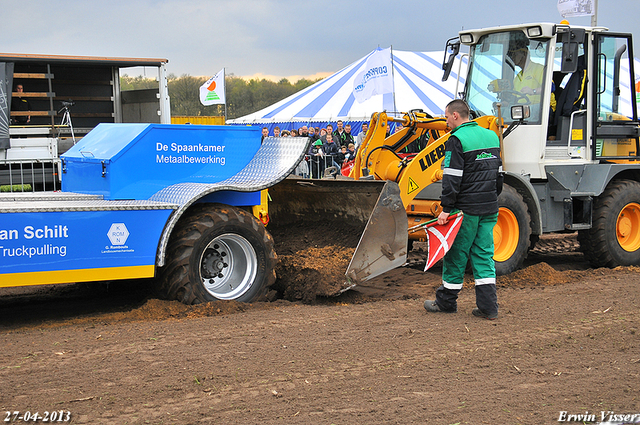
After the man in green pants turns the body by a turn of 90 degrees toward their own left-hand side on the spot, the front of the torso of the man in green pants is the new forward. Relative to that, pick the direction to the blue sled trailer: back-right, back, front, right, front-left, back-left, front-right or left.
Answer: front-right

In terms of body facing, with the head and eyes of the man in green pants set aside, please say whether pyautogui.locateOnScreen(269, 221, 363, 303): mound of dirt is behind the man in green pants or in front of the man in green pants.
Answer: in front

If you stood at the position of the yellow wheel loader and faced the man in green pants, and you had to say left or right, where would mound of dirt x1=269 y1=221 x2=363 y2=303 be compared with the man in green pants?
right

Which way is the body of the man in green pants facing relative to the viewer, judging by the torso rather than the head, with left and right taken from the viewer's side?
facing away from the viewer and to the left of the viewer

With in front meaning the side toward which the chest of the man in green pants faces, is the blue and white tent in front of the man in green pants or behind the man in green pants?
in front

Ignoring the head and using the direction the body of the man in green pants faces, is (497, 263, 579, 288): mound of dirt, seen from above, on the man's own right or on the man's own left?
on the man's own right

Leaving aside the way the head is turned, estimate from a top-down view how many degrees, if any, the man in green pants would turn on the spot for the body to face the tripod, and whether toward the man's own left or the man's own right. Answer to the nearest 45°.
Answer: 0° — they already face it

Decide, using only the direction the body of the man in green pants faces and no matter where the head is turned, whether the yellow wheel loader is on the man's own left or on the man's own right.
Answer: on the man's own right
